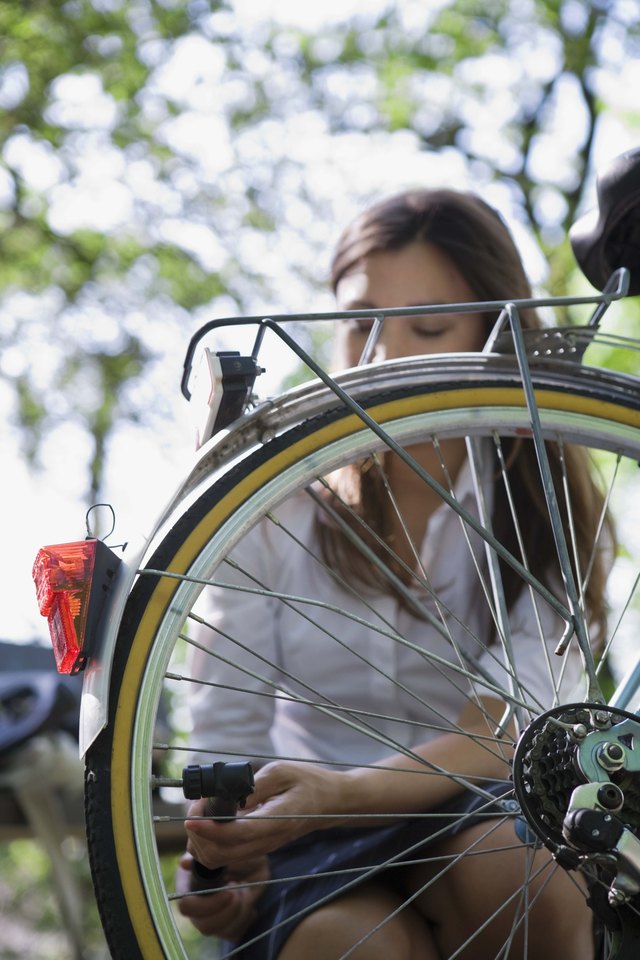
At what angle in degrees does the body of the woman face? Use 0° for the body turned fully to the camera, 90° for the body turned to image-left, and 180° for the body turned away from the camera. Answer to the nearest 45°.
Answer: approximately 0°
